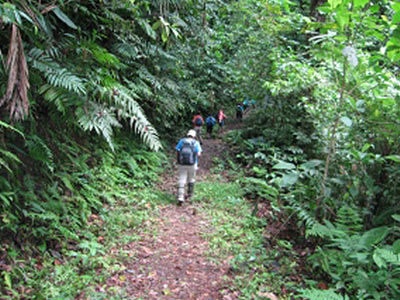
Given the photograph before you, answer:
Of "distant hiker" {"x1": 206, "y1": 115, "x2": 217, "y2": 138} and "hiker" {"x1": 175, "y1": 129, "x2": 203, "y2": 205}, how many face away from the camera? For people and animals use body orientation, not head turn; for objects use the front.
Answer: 2

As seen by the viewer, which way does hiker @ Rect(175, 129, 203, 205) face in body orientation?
away from the camera

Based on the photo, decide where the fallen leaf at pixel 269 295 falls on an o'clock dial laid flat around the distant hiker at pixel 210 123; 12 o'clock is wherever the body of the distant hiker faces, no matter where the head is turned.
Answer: The fallen leaf is roughly at 6 o'clock from the distant hiker.

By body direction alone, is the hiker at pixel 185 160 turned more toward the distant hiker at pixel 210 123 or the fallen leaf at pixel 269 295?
the distant hiker

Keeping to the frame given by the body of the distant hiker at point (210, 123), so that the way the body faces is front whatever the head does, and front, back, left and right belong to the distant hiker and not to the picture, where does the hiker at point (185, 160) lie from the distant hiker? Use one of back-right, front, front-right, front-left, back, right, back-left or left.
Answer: back

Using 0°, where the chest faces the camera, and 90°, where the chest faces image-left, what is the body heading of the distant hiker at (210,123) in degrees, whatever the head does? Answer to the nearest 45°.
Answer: approximately 180°

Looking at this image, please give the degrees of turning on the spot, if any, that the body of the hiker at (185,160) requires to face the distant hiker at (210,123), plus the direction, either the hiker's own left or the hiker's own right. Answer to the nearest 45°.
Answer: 0° — they already face them

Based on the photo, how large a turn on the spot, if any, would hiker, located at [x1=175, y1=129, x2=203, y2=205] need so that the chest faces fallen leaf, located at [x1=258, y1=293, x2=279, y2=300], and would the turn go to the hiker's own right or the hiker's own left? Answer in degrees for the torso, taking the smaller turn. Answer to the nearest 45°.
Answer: approximately 180°
